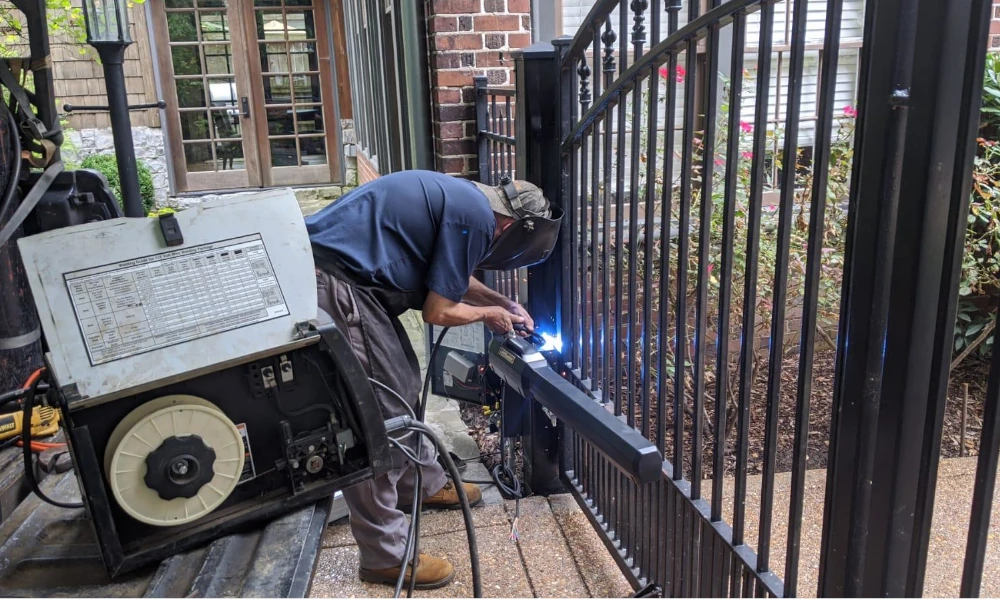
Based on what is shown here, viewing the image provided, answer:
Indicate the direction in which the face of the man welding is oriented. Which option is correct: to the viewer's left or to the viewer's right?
to the viewer's right

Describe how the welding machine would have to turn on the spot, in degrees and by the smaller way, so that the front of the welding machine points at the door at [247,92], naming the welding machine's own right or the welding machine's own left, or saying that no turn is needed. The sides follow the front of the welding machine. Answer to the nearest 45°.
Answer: approximately 90° to the welding machine's own left

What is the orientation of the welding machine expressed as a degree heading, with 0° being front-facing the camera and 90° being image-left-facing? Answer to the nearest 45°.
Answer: approximately 270°

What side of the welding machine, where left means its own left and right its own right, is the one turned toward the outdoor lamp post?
left

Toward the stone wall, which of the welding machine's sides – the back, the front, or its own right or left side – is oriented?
left

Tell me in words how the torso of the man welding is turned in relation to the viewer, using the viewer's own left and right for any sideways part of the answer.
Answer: facing to the right of the viewer

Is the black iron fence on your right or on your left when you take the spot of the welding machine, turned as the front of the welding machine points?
on your left
